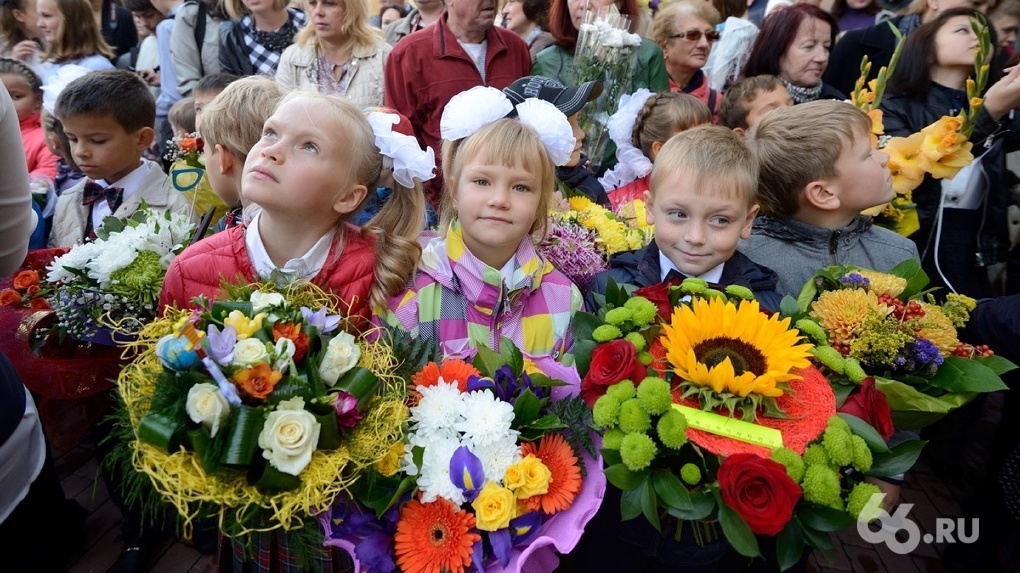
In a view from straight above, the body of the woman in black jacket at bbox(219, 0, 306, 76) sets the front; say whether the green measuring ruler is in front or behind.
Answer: in front

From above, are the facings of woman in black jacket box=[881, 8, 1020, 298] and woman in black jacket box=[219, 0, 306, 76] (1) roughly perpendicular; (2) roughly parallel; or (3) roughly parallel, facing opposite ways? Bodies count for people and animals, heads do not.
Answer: roughly parallel

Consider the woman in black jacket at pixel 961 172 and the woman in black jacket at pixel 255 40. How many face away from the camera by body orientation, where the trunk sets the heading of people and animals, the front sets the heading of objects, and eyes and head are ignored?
0

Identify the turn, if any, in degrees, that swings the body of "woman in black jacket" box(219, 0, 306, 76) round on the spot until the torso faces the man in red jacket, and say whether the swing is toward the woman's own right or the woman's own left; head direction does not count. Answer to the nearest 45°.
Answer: approximately 45° to the woman's own left

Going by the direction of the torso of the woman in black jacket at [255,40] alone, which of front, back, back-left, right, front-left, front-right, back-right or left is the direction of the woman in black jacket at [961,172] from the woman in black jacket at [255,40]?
front-left

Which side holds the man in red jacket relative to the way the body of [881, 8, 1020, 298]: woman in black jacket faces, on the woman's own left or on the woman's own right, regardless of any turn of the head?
on the woman's own right

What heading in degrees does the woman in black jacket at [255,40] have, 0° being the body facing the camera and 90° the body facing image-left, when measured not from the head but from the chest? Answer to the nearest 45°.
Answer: approximately 0°

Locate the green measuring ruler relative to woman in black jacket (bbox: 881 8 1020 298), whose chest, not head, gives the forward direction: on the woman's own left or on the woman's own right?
on the woman's own right
